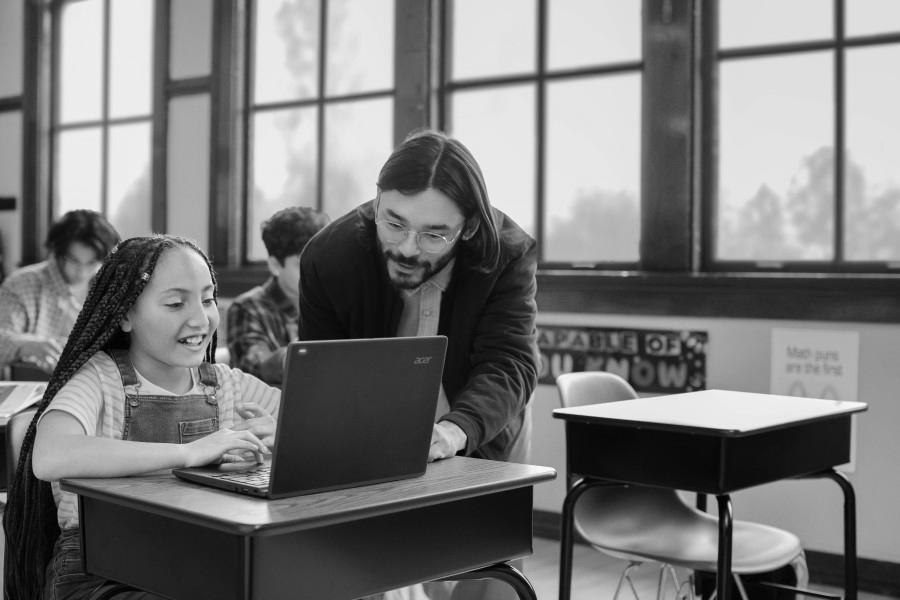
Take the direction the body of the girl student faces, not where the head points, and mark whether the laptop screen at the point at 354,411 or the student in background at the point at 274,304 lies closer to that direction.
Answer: the laptop screen

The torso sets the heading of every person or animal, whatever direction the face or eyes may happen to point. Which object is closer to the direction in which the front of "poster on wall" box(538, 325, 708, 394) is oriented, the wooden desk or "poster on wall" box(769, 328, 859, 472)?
the wooden desk

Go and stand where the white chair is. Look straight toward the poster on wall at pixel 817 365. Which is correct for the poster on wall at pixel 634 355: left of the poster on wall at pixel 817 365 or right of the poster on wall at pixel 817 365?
left

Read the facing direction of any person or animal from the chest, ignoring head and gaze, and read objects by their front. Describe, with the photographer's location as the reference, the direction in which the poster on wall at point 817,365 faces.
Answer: facing the viewer

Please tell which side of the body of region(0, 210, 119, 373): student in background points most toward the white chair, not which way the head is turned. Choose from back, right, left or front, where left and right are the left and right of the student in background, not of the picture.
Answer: front

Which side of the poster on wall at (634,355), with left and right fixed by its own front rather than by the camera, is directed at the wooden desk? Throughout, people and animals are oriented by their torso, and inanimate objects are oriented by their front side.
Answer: front

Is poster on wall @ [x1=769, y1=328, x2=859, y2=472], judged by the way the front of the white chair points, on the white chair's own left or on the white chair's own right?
on the white chair's own left

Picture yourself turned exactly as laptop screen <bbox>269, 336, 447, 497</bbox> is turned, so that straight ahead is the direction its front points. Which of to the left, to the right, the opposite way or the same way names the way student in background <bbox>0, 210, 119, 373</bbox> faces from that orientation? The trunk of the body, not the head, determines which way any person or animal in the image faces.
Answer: the opposite way

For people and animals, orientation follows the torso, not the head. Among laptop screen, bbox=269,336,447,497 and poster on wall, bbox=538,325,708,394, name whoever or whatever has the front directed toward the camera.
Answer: the poster on wall

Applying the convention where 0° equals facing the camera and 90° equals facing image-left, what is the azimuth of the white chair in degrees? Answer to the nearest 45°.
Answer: approximately 315°

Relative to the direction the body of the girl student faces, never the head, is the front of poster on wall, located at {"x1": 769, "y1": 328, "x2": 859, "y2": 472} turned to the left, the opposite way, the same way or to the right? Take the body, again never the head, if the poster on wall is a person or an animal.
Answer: to the right

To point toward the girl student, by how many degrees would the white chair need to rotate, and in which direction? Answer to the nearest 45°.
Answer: approximately 90° to its right

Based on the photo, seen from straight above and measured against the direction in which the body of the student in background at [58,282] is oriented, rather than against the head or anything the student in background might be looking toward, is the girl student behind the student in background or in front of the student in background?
in front

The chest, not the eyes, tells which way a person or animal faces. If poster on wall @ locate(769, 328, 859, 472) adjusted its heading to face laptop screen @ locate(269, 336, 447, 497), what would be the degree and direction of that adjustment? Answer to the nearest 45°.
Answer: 0° — it already faces it

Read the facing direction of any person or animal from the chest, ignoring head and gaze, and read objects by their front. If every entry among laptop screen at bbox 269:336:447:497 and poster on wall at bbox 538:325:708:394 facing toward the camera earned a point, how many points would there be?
1
